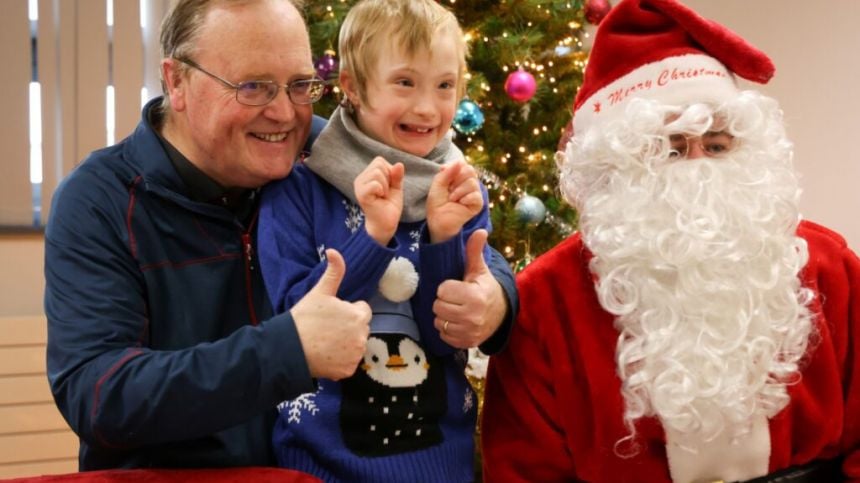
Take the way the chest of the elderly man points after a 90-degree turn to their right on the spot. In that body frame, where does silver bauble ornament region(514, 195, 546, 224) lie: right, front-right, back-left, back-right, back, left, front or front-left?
back

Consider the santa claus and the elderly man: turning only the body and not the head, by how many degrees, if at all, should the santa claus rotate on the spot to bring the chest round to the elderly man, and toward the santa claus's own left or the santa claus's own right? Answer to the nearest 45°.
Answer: approximately 90° to the santa claus's own right

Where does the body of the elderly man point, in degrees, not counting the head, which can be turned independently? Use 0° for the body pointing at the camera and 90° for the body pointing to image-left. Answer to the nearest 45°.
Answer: approximately 315°

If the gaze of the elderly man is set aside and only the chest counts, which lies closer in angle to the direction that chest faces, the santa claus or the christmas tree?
the santa claus

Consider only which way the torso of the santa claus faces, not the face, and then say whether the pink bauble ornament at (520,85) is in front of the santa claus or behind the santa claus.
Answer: behind

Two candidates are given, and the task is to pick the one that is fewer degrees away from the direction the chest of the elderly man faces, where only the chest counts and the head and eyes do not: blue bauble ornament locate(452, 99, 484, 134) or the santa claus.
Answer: the santa claus

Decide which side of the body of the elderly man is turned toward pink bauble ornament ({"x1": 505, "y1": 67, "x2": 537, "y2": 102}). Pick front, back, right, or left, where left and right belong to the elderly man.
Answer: left

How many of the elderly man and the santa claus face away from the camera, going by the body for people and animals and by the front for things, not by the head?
0

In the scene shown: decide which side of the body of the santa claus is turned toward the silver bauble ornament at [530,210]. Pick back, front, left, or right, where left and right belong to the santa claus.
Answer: back

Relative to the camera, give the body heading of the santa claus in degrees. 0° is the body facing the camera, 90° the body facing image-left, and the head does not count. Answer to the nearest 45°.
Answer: approximately 0°

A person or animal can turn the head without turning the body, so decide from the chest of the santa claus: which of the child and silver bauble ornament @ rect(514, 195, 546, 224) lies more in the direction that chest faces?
the child

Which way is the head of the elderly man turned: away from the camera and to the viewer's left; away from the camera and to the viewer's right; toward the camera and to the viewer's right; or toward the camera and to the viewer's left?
toward the camera and to the viewer's right

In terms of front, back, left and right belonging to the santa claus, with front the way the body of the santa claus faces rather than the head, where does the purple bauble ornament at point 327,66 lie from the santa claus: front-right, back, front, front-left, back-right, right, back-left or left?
back-right
